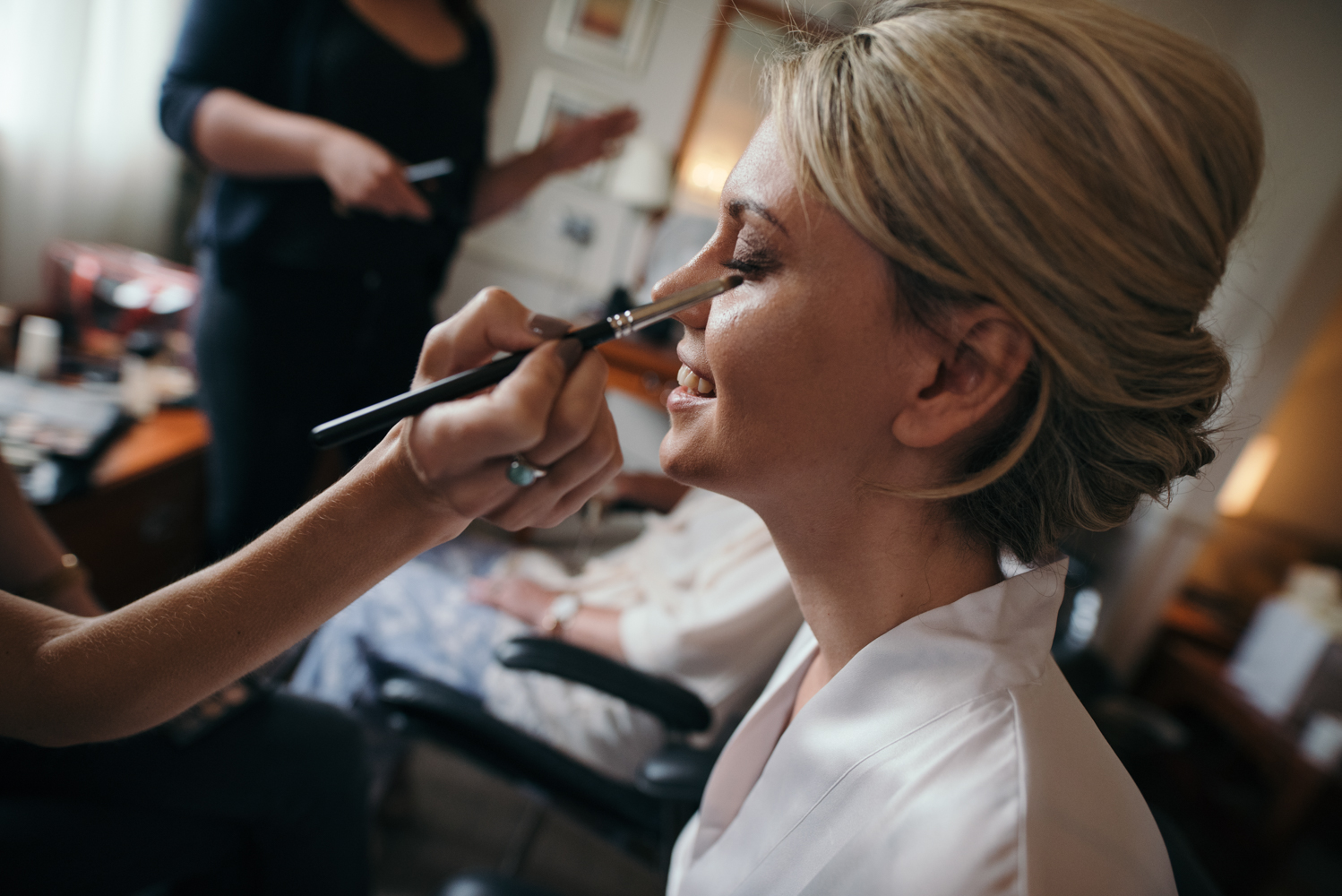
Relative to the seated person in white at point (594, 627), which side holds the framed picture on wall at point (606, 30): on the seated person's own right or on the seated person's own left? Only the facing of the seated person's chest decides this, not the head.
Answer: on the seated person's own right

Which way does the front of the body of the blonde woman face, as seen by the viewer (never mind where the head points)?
to the viewer's left

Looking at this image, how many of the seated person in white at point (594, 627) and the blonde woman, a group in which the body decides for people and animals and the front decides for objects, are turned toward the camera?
0

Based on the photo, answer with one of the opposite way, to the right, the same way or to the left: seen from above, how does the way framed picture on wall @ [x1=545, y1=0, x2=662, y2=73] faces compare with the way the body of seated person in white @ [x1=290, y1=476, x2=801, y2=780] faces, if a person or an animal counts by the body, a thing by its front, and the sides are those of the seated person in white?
to the left

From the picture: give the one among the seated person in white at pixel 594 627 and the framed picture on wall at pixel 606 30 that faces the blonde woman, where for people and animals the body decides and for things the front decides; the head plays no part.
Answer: the framed picture on wall

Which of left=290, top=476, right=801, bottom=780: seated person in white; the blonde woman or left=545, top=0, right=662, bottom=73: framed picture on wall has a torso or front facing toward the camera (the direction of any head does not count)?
the framed picture on wall

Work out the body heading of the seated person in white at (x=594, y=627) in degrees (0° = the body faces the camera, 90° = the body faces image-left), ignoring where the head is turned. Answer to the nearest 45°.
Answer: approximately 90°

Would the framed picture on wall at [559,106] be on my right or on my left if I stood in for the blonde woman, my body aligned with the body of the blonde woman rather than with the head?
on my right

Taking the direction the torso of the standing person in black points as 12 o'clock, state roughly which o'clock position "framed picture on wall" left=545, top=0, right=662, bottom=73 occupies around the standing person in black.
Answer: The framed picture on wall is roughly at 8 o'clock from the standing person in black.

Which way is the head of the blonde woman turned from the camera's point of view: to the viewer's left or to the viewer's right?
to the viewer's left

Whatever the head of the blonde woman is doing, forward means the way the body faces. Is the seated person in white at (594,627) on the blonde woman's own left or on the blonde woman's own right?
on the blonde woman's own right
